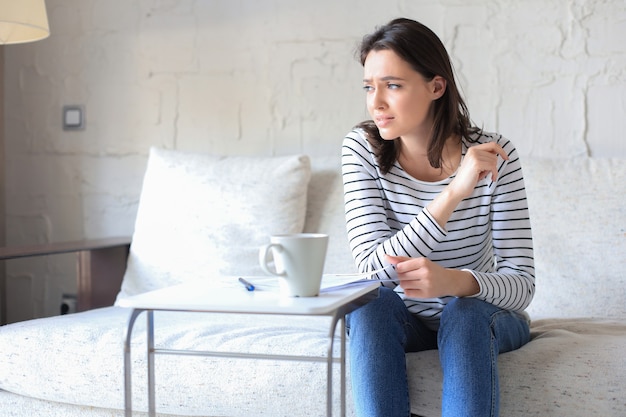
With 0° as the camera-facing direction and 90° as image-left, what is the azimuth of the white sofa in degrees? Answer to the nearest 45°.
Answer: approximately 0°

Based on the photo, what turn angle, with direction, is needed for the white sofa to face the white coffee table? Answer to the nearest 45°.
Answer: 0° — it already faces it

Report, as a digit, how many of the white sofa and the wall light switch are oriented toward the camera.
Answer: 2

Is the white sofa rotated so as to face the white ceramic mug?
yes

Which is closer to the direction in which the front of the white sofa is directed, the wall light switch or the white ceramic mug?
the white ceramic mug

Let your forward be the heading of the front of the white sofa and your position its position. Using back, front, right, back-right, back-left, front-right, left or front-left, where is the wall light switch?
back-right
